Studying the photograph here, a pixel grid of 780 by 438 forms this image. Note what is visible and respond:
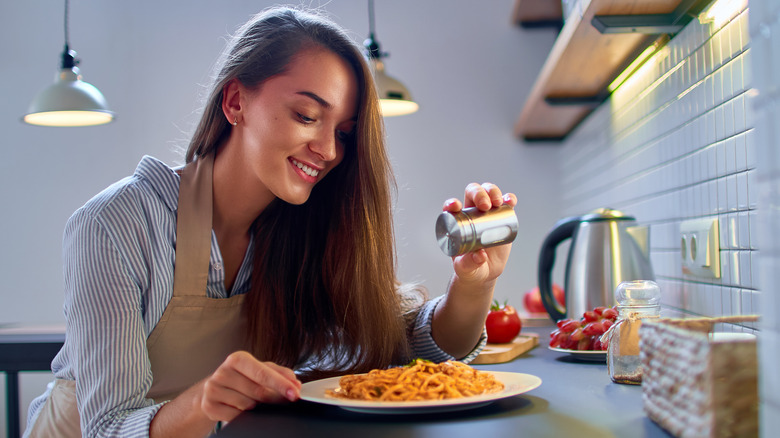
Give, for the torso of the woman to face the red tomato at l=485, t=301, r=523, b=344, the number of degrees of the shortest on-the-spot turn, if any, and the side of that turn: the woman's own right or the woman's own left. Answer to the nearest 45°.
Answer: approximately 45° to the woman's own left

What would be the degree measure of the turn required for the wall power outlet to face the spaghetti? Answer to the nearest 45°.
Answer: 0° — it already faces it

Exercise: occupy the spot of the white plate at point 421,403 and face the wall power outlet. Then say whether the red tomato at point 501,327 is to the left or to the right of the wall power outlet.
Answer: left

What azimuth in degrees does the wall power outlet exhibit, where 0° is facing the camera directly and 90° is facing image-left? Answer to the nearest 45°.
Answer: approximately 45°

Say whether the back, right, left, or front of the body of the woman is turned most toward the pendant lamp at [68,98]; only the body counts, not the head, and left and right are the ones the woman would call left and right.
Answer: back

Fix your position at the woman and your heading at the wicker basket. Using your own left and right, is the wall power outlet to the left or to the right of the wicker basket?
left

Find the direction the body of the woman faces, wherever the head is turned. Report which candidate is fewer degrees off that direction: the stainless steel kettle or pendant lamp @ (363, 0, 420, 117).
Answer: the stainless steel kettle

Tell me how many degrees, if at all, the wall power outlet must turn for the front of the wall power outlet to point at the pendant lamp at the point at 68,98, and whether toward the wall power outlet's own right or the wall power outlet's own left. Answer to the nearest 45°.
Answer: approximately 45° to the wall power outlet's own right

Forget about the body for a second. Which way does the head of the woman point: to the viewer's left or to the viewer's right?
to the viewer's right
